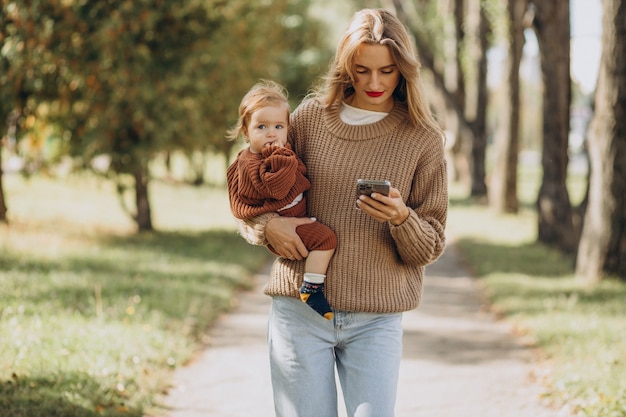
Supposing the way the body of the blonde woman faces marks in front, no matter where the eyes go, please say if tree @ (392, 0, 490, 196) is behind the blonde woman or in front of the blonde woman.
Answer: behind

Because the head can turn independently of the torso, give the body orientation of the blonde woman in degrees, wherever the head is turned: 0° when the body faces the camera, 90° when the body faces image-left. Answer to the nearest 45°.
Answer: approximately 0°

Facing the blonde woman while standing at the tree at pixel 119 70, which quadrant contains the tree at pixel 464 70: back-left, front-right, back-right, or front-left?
back-left

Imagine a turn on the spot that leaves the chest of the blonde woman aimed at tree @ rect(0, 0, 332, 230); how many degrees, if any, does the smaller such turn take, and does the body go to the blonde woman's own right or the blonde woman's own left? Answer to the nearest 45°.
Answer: approximately 180°
